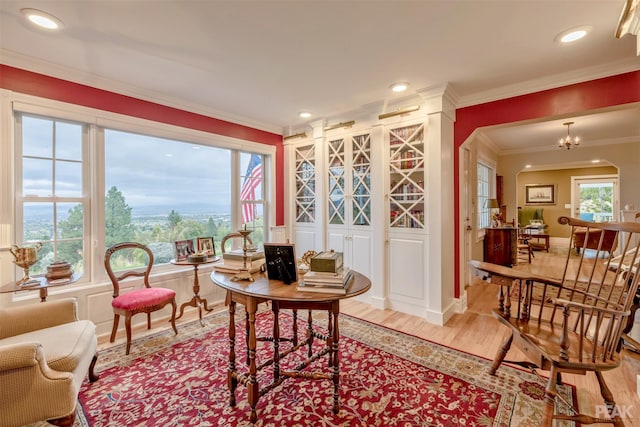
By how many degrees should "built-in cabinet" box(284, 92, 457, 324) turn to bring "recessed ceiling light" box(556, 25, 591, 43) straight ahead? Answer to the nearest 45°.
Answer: approximately 90° to its left

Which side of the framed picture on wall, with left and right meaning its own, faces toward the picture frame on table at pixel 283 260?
front

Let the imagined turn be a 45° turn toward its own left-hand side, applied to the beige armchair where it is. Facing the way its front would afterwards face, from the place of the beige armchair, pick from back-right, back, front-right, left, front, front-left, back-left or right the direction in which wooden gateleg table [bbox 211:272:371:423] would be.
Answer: right

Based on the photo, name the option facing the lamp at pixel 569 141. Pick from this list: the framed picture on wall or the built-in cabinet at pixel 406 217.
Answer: the framed picture on wall

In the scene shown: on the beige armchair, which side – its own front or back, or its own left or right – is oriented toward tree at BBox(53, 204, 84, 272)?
left

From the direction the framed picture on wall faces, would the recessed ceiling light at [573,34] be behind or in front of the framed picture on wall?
in front

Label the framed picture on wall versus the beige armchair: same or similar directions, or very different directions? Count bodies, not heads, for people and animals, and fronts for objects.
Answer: very different directions

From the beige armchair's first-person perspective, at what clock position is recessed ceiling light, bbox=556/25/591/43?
The recessed ceiling light is roughly at 1 o'clock from the beige armchair.

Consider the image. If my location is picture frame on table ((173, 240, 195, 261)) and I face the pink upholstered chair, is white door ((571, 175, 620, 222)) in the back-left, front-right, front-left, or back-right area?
back-left

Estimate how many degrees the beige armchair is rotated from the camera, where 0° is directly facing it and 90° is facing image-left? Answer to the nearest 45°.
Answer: approximately 270°

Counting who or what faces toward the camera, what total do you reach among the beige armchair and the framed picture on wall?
1

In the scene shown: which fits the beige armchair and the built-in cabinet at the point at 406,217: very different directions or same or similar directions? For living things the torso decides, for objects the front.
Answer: very different directions

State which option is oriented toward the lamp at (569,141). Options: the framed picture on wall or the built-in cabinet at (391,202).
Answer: the framed picture on wall

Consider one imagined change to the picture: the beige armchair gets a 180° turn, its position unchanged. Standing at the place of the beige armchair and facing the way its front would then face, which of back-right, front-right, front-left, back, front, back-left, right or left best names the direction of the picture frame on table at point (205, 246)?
back-right

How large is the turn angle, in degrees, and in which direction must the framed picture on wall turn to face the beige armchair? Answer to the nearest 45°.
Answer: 0° — it already faces it
